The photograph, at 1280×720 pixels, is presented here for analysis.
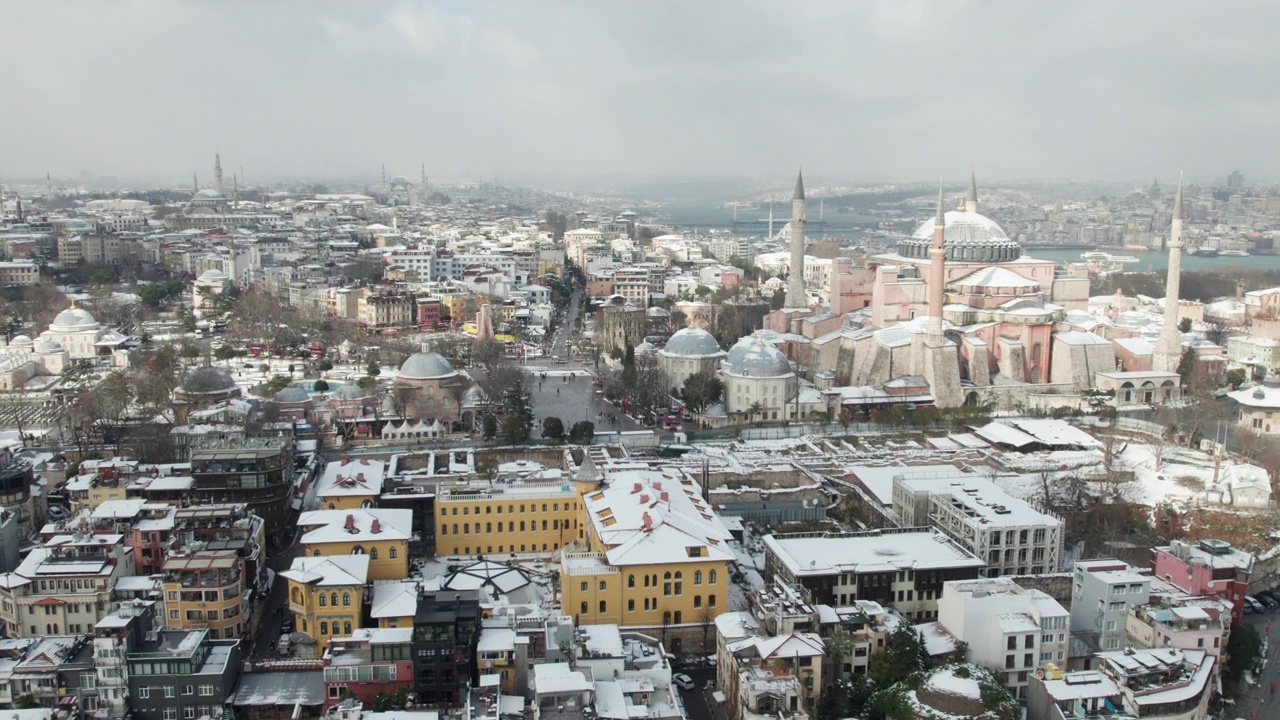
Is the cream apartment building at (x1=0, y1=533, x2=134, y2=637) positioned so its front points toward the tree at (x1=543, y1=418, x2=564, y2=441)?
no

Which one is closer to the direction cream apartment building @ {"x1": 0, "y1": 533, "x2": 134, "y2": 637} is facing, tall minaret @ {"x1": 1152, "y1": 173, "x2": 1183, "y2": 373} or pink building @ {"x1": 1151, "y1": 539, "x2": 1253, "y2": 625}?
the pink building

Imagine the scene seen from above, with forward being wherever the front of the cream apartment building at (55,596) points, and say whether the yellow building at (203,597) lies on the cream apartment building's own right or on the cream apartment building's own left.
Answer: on the cream apartment building's own left

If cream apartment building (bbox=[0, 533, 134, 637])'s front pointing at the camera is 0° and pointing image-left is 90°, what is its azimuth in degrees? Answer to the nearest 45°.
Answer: approximately 0°

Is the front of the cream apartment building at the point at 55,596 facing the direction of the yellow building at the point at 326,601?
no

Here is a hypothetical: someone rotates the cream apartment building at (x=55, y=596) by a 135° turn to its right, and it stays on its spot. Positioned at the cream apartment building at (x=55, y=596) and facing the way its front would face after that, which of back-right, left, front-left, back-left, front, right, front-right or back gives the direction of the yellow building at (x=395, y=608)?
back

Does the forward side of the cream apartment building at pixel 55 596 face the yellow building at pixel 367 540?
no

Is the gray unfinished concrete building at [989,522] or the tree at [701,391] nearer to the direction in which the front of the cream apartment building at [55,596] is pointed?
the gray unfinished concrete building

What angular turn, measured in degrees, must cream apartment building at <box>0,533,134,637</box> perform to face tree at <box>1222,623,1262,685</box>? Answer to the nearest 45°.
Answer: approximately 45° to its left

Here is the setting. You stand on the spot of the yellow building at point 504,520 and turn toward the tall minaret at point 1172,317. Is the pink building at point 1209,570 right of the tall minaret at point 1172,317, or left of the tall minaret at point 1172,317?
right

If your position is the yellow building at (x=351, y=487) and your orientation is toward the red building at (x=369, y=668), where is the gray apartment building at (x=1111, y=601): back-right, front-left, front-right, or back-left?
front-left

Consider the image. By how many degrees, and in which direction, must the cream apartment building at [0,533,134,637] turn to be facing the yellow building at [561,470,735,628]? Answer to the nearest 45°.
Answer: approximately 45° to its left

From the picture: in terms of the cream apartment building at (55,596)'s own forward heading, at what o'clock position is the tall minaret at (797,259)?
The tall minaret is roughly at 8 o'clock from the cream apartment building.

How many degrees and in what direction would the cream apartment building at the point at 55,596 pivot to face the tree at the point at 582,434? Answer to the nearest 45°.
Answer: approximately 135° to its left

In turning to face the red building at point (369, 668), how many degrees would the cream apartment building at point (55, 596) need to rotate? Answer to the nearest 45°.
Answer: approximately 45° to its left

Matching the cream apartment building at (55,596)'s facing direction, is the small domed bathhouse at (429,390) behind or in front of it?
behind

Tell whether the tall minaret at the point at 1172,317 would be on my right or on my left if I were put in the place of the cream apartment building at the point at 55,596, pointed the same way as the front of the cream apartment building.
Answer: on my left
